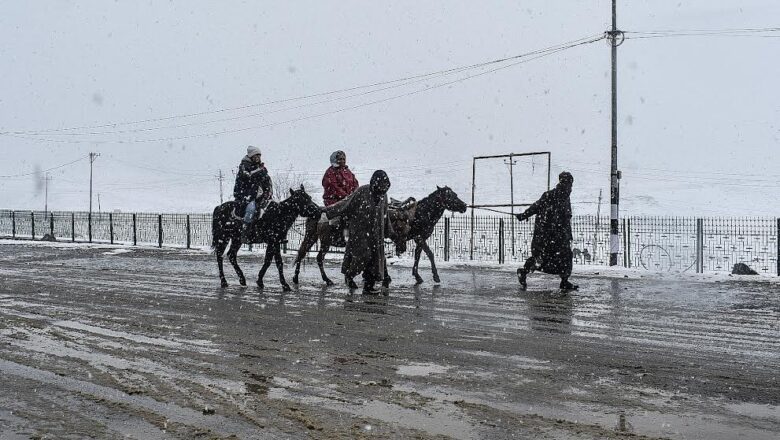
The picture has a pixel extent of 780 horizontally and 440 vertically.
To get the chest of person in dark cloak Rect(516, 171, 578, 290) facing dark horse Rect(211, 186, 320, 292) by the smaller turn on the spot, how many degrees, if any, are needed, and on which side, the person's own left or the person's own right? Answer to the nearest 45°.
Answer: approximately 180°

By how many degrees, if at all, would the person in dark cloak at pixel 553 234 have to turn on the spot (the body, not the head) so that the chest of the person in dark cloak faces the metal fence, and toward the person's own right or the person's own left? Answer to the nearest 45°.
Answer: approximately 90° to the person's own left

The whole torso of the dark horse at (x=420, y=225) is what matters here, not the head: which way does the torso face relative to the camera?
to the viewer's right

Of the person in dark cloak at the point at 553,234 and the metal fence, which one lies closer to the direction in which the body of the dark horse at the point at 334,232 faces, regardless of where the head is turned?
the person in dark cloak

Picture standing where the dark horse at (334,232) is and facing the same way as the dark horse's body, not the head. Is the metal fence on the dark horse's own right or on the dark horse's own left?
on the dark horse's own left

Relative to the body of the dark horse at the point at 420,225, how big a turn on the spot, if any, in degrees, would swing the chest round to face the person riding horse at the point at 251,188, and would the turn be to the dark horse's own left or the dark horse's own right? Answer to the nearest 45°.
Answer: approximately 135° to the dark horse's own right

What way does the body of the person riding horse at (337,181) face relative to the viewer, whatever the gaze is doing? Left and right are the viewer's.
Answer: facing to the right of the viewer

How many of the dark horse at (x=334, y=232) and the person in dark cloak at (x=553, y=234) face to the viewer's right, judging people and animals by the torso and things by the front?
2

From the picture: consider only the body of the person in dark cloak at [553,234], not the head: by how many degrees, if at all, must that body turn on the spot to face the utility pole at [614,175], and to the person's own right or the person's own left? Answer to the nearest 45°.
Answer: approximately 90° to the person's own left

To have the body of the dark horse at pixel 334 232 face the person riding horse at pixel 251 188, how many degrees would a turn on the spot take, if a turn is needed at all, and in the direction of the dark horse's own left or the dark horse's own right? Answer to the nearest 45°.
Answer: approximately 135° to the dark horse's own right

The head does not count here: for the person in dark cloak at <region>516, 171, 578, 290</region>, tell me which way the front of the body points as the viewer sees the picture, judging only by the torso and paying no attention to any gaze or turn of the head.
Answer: to the viewer's right
